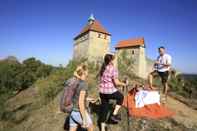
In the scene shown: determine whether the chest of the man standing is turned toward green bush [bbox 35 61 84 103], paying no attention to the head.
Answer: no

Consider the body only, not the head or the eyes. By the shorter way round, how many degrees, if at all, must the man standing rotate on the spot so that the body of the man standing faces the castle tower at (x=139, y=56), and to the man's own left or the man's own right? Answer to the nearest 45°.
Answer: approximately 135° to the man's own right

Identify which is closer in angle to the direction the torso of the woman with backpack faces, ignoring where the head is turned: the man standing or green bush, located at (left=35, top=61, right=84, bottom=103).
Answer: the man standing

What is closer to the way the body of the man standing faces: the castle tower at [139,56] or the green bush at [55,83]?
the green bush

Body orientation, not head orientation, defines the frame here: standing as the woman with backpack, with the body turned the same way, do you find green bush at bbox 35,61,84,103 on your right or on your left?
on your left

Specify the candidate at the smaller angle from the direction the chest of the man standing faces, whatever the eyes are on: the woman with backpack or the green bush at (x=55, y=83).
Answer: the woman with backpack

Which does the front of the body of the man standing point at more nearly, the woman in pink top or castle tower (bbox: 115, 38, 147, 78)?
the woman in pink top

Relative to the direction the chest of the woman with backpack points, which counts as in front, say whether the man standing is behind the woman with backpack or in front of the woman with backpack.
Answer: in front

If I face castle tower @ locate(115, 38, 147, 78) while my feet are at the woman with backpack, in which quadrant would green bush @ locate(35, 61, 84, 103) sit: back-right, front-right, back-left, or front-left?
front-left

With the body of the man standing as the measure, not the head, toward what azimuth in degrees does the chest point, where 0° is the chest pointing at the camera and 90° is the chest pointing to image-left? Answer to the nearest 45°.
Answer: approximately 45°

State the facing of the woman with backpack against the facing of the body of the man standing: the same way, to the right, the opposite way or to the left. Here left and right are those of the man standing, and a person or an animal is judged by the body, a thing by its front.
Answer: the opposite way

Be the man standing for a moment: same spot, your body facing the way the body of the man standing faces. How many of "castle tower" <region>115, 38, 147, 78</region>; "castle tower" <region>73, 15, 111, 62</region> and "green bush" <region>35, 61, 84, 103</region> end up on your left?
0

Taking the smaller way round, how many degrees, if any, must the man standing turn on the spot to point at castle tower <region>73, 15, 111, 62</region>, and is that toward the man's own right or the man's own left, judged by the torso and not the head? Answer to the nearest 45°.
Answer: approximately 90° to the man's own right
